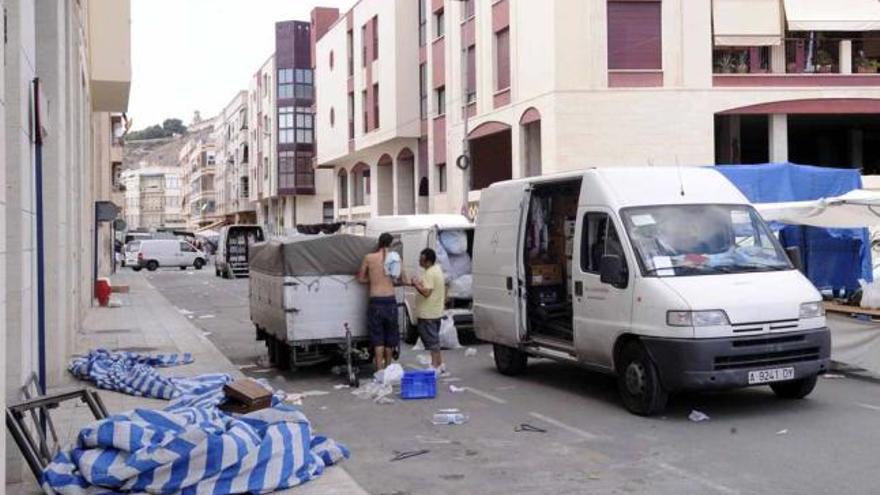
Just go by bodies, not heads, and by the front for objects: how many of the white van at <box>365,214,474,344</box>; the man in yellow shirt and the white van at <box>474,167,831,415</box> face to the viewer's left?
1

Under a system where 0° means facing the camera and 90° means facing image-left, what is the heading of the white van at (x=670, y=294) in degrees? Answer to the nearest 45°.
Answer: approximately 315°

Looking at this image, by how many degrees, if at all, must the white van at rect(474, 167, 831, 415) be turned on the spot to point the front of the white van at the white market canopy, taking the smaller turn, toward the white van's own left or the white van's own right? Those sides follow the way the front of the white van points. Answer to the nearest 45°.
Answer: approximately 90° to the white van's own left

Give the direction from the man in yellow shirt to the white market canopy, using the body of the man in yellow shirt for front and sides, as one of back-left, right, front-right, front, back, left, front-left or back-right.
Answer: back

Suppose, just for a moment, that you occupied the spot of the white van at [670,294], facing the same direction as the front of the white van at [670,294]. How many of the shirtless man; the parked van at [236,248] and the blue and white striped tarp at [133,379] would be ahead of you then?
0

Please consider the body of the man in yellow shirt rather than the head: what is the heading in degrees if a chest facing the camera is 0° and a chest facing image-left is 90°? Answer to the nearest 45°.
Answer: approximately 90°

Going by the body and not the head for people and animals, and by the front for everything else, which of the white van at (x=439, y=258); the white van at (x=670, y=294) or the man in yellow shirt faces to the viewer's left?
the man in yellow shirt

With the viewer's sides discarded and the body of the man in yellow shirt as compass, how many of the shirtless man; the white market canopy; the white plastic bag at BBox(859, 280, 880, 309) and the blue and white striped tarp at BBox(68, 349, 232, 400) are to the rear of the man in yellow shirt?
2

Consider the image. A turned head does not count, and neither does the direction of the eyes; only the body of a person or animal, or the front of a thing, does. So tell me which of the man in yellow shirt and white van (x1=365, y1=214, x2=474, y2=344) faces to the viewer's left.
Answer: the man in yellow shirt

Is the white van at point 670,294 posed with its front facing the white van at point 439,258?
no

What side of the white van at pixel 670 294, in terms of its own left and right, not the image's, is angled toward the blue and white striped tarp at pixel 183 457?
right

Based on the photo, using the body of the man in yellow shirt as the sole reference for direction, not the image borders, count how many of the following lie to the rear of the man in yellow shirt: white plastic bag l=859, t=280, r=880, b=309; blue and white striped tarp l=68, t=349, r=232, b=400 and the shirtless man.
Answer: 1
